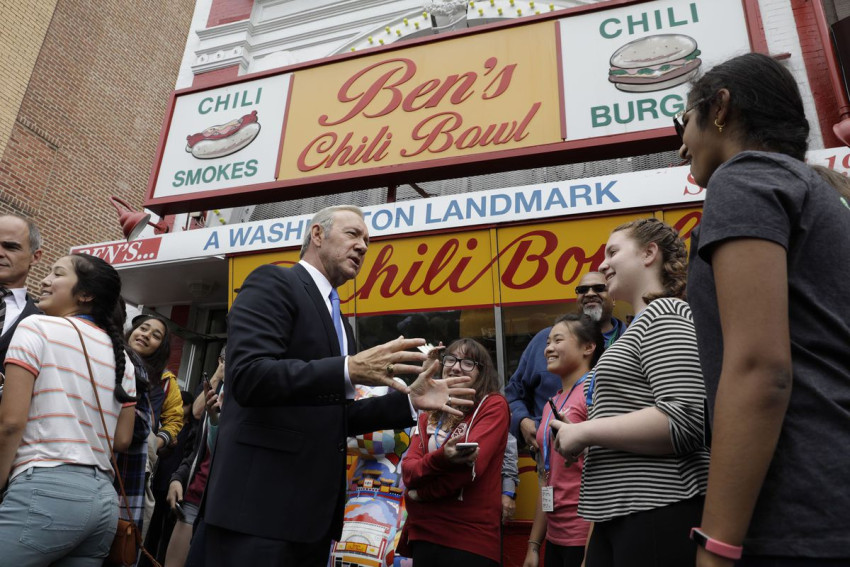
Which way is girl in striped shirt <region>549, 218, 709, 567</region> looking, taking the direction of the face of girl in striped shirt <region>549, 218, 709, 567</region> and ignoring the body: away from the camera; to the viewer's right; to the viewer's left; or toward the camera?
to the viewer's left

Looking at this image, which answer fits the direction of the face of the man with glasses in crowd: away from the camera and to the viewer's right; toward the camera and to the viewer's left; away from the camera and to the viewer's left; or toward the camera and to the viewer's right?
toward the camera and to the viewer's left

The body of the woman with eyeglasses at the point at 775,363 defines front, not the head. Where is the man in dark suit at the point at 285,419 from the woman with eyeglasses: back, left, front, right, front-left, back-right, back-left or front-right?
front-left

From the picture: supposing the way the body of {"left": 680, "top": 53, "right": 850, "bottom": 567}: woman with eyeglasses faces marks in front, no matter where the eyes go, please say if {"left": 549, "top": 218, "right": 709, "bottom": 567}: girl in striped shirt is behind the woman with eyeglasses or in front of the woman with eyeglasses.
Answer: in front

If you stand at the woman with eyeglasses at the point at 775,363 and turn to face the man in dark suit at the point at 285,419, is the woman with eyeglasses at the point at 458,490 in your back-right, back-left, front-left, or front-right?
front-right

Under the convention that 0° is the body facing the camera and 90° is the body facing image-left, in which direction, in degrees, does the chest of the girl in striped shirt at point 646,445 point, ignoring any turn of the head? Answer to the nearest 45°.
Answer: approximately 90°

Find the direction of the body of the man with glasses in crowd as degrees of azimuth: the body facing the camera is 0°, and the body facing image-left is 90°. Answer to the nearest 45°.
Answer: approximately 45°

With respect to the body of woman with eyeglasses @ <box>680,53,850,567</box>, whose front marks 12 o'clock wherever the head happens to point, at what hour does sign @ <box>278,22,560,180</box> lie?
The sign is roughly at 12 o'clock from the woman with eyeglasses.

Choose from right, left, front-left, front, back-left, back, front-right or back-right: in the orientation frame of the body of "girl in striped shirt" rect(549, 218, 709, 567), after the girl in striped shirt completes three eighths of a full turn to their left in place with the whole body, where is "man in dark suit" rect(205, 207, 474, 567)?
back-right

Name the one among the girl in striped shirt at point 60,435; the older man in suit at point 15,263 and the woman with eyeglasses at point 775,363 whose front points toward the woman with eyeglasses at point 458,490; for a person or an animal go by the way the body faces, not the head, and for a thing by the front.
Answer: the woman with eyeglasses at point 775,363

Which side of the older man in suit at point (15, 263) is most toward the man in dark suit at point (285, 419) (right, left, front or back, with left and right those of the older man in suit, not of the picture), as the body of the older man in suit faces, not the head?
left

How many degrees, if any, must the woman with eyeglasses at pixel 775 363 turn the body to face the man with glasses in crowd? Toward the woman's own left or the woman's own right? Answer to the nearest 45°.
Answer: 0° — they already face them
